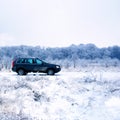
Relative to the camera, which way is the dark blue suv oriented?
to the viewer's right
